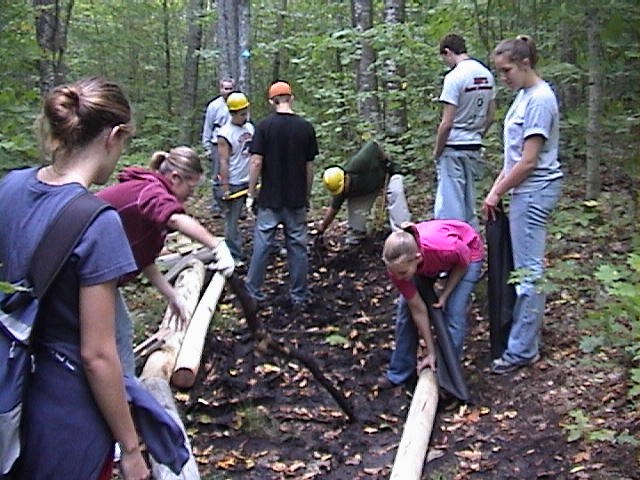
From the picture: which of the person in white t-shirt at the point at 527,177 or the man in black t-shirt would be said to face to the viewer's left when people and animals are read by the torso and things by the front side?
the person in white t-shirt

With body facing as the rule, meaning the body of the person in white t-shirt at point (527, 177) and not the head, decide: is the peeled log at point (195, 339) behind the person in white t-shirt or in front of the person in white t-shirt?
in front

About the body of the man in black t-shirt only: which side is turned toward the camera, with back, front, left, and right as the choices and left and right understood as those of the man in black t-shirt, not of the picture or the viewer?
back

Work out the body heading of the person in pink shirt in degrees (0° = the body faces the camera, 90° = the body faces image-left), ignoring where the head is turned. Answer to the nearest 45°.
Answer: approximately 45°

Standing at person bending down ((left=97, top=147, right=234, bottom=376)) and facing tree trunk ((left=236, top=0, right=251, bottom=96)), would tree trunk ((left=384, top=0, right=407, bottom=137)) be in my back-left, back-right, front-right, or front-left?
front-right

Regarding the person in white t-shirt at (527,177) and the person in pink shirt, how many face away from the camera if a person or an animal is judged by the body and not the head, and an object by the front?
0

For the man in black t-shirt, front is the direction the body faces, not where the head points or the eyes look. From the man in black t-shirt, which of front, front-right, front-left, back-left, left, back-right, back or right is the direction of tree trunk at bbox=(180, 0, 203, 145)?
front

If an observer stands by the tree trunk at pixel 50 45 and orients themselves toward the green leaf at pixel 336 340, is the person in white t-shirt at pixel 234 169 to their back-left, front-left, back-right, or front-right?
front-left

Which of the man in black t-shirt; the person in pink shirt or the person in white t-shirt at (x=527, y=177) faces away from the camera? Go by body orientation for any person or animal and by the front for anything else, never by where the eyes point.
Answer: the man in black t-shirt

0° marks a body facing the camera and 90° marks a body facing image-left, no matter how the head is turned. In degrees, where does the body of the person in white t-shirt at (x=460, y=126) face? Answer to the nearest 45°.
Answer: approximately 135°

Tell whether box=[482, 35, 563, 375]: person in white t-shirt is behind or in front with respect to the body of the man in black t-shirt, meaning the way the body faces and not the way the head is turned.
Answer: behind

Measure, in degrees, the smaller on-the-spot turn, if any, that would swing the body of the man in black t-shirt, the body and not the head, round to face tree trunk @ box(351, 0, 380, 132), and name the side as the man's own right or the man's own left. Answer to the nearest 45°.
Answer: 0° — they already face it

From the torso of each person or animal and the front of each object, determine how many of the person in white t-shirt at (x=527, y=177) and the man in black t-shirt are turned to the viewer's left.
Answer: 1

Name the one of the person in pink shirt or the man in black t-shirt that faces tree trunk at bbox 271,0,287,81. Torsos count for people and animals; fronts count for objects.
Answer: the man in black t-shirt

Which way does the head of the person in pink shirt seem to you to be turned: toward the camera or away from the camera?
toward the camera

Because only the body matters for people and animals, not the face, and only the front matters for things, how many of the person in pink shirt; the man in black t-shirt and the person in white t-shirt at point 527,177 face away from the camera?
1

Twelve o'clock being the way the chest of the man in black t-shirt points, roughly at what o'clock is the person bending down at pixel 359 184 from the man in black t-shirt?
The person bending down is roughly at 1 o'clock from the man in black t-shirt.

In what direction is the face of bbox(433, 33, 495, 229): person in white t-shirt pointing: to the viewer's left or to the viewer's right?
to the viewer's left

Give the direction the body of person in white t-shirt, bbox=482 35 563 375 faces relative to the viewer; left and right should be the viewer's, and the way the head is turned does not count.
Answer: facing to the left of the viewer
